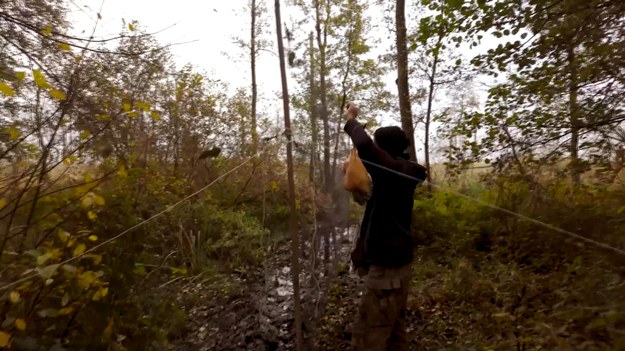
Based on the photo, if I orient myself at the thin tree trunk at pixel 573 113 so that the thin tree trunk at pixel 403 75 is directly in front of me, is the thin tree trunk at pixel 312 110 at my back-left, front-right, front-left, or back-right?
front-right

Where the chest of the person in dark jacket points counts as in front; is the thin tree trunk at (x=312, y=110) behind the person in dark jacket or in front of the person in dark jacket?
in front

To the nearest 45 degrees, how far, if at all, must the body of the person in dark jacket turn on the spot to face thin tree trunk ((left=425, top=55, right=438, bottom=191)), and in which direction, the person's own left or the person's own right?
approximately 45° to the person's own right

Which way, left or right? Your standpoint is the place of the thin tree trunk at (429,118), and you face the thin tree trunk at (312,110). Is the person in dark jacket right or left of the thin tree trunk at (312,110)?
left

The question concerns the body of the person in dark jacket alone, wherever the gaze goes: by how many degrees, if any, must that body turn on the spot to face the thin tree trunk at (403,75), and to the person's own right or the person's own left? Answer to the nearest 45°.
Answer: approximately 45° to the person's own right

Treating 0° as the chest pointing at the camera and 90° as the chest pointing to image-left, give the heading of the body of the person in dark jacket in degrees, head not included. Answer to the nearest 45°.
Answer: approximately 135°

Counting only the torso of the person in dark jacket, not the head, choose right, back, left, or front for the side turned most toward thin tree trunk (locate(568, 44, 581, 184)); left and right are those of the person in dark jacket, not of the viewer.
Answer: right
